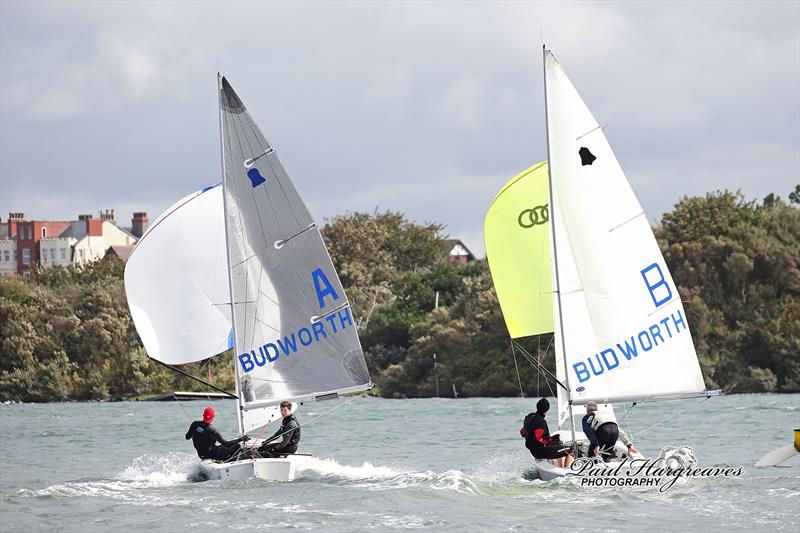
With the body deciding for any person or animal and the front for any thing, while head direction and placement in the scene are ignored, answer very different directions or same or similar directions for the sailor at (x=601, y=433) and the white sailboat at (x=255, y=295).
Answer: same or similar directions

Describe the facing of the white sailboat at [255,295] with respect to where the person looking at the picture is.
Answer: facing away from the viewer and to the left of the viewer

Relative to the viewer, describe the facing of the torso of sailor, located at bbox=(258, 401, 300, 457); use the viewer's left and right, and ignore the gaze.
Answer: facing to the left of the viewer

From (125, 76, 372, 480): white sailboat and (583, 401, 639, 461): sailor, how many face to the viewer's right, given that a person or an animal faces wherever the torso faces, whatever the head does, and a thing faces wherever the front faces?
0

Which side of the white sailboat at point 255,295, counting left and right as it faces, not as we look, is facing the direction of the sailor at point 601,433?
back

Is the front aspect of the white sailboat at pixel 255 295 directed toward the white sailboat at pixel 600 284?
no
